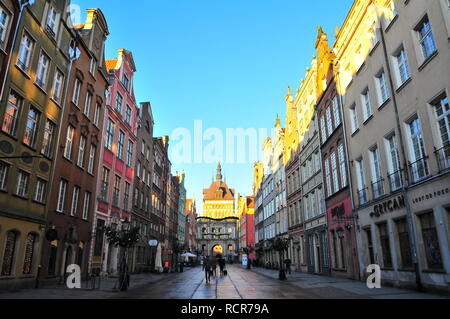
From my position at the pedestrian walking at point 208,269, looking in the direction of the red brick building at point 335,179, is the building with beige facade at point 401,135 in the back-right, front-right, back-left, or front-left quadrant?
front-right

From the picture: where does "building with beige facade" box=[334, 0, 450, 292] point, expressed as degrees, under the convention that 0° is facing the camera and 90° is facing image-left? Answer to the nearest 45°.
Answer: approximately 45°

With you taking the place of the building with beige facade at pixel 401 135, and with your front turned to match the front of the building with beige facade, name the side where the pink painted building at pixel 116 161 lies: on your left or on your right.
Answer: on your right
